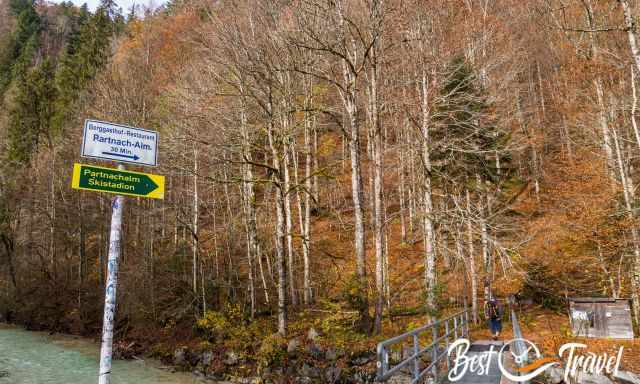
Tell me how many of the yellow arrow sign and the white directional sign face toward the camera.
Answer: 2

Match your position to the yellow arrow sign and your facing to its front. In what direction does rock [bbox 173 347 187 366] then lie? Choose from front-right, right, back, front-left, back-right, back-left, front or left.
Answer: back

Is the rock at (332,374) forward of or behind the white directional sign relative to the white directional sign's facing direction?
behind

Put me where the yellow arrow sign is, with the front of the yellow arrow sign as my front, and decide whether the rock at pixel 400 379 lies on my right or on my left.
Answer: on my left

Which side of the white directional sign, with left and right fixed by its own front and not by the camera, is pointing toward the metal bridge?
left

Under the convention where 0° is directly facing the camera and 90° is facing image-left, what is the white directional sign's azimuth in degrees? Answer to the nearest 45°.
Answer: approximately 0°

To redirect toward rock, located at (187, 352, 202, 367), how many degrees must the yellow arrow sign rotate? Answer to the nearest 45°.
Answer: approximately 180°

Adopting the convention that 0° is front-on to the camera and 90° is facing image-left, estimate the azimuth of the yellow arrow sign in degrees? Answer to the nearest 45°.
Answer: approximately 0°

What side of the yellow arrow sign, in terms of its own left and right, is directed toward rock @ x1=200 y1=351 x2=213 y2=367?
back

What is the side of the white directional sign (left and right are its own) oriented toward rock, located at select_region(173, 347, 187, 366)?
back

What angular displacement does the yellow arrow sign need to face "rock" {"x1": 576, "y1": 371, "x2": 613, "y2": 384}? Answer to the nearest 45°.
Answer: approximately 90° to its left

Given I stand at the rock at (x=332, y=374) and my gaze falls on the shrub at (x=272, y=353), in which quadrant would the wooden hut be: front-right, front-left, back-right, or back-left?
back-right

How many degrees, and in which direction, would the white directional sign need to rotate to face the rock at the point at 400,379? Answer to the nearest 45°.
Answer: approximately 135° to its left

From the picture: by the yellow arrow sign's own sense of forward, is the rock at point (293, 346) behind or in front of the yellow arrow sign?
behind
